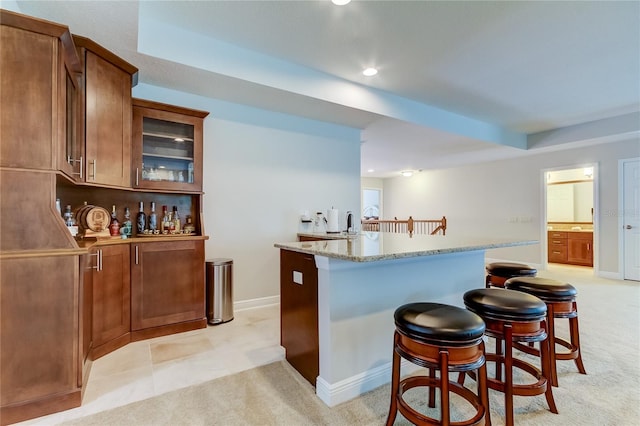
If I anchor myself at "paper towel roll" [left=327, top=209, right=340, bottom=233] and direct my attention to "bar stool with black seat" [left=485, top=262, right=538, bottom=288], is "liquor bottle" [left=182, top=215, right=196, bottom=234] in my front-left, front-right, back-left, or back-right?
back-right

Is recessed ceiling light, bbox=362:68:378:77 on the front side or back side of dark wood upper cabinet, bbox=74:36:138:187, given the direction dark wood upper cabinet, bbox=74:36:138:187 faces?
on the front side

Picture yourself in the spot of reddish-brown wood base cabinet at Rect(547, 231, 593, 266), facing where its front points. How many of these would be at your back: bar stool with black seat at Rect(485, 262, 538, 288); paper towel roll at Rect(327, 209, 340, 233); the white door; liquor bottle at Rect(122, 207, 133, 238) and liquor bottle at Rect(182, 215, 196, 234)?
0

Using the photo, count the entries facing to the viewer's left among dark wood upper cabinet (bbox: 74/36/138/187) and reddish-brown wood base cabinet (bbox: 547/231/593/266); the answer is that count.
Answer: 0

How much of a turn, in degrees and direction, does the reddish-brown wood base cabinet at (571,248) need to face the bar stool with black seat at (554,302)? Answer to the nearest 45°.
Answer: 0° — it already faces it

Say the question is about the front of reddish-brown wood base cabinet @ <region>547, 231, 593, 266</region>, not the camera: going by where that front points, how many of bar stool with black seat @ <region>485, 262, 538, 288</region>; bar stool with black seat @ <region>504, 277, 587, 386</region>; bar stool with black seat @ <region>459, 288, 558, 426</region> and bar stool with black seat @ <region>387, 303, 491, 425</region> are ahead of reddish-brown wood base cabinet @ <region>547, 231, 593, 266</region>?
4

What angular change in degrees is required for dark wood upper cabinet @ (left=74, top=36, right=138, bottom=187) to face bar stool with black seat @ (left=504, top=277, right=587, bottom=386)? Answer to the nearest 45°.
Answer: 0° — it already faces it

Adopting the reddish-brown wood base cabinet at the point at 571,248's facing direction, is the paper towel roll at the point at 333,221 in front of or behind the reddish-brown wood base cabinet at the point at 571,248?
in front

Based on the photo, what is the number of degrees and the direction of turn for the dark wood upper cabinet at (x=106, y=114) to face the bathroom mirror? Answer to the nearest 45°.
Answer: approximately 45° to its left

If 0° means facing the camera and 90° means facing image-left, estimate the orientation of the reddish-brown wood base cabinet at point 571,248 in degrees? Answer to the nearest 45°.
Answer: approximately 0°

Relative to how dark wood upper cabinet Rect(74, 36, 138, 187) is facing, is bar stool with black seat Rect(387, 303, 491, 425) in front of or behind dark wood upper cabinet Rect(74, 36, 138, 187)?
in front

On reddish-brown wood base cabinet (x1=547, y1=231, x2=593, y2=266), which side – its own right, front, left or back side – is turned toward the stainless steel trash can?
front
